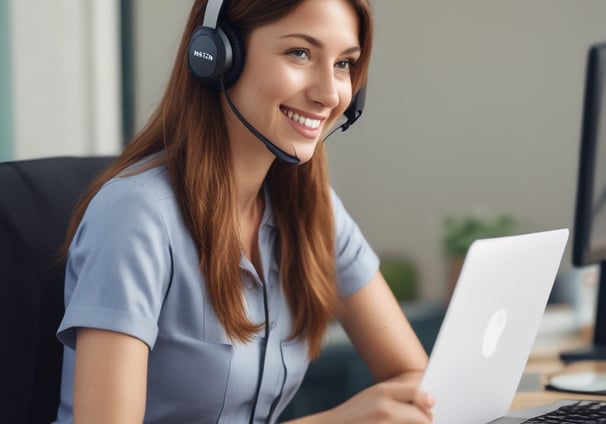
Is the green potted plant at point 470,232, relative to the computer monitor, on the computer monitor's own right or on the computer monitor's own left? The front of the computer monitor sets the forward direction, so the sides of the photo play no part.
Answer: on the computer monitor's own right

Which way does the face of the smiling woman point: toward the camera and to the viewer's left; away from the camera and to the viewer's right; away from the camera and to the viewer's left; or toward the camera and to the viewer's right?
toward the camera and to the viewer's right

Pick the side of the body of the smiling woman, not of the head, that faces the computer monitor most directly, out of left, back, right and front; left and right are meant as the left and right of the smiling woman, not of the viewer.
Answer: left

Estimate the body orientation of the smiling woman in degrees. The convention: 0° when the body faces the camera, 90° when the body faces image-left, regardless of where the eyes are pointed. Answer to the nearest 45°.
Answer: approximately 315°

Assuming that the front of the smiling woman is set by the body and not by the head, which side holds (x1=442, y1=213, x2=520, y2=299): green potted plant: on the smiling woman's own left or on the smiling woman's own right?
on the smiling woman's own left

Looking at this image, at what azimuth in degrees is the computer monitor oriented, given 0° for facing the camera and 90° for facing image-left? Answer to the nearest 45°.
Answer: approximately 45°
